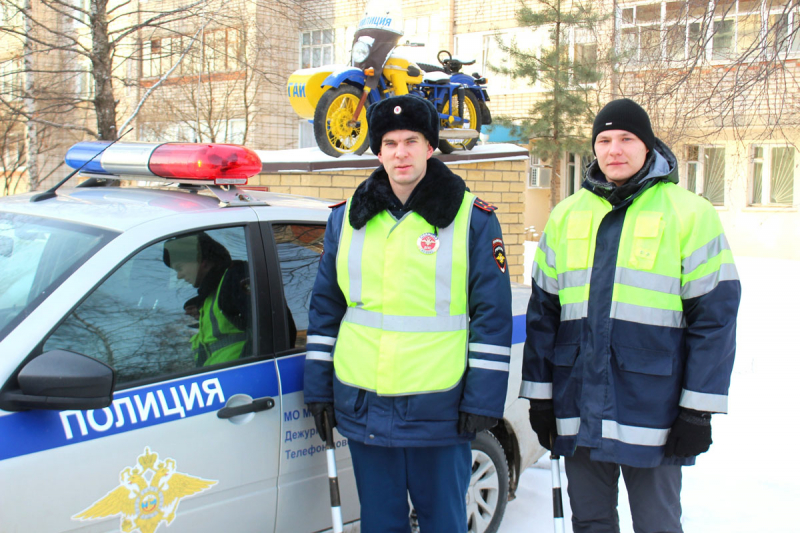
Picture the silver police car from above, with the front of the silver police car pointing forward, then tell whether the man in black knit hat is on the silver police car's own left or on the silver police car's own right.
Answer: on the silver police car's own left

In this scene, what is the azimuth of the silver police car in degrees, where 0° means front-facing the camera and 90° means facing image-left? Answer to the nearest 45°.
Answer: approximately 45°

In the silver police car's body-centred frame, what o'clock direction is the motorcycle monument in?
The motorcycle monument is roughly at 5 o'clock from the silver police car.

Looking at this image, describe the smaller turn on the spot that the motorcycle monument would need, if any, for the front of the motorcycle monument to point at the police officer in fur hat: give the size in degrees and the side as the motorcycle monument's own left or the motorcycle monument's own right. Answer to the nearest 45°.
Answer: approximately 45° to the motorcycle monument's own left

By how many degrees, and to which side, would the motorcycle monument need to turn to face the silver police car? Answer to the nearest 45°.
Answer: approximately 45° to its left

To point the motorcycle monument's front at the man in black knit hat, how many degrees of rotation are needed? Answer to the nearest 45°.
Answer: approximately 45° to its left
